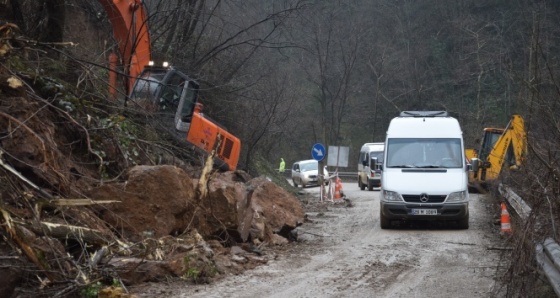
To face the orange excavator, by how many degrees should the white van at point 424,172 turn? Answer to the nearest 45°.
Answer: approximately 90° to its right

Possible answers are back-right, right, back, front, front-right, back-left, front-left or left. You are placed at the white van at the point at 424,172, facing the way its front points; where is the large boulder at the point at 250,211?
front-right

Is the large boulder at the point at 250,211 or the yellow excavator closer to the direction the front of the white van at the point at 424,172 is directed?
the large boulder

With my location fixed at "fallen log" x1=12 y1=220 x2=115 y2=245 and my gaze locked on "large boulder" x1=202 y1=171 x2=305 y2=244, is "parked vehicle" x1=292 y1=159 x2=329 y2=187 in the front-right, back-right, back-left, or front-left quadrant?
front-left

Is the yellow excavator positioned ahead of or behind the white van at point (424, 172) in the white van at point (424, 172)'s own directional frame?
behind

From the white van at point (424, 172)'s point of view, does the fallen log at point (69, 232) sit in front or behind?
in front

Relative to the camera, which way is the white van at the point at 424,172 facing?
toward the camera

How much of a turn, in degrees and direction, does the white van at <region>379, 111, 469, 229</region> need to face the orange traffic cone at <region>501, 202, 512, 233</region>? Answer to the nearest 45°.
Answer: approximately 45° to its left

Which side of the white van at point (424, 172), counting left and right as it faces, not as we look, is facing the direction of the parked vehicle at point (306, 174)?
back

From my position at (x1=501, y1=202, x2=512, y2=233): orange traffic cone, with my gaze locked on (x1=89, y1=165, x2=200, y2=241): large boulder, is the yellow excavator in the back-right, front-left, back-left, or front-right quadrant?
back-right

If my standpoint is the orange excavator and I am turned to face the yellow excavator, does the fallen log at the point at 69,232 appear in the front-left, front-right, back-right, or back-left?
back-right

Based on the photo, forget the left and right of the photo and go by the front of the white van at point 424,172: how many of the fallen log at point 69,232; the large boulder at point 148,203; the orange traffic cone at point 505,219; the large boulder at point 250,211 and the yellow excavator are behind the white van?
1

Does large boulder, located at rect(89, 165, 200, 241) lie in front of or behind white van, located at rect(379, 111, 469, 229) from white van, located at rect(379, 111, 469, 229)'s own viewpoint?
in front

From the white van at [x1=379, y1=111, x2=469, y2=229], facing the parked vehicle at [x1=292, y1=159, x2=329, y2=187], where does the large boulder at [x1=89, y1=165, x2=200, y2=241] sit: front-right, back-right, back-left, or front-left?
back-left
